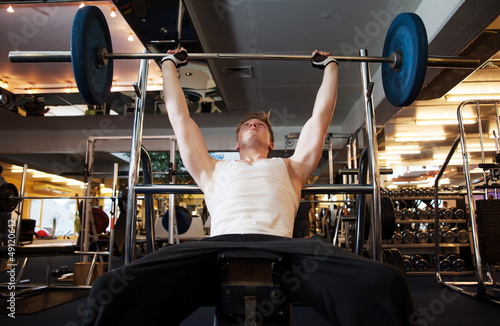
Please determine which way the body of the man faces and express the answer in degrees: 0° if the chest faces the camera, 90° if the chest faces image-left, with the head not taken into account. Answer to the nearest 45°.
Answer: approximately 0°

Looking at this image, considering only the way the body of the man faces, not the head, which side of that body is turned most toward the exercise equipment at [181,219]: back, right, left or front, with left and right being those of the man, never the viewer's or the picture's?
back

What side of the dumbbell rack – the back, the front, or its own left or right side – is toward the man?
front

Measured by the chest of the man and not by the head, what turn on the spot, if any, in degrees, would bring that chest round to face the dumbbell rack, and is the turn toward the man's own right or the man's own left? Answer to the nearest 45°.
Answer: approximately 135° to the man's own left
